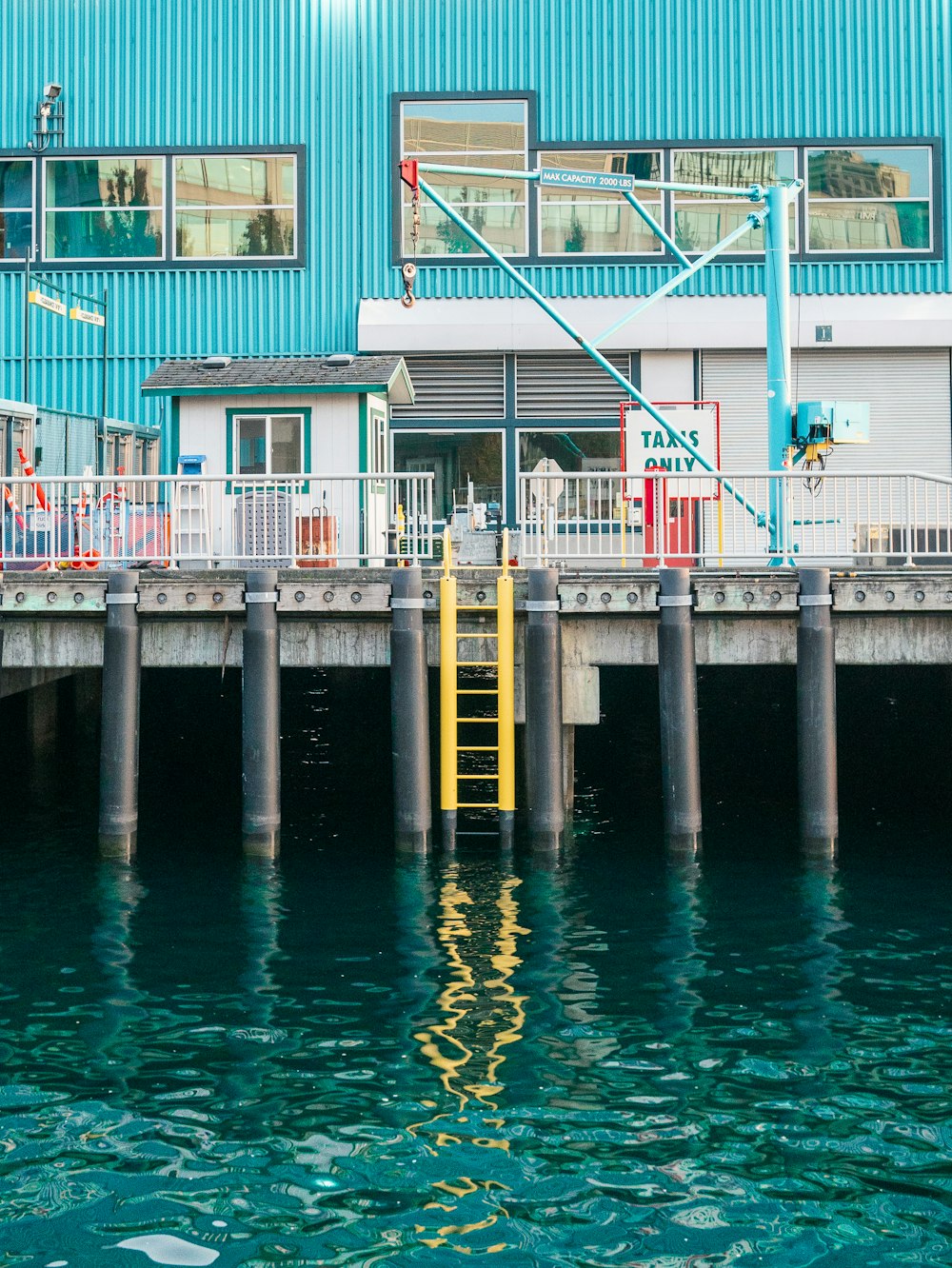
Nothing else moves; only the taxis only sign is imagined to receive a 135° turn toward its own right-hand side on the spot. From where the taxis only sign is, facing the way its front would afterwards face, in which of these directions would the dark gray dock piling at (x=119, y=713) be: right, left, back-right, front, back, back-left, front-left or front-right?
left

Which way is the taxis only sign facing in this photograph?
toward the camera

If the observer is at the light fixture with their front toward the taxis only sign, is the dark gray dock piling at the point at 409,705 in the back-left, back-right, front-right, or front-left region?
front-right

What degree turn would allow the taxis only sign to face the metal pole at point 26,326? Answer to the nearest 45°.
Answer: approximately 135° to its right

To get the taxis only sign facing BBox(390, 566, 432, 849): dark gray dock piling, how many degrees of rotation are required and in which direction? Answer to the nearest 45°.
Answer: approximately 45° to its right

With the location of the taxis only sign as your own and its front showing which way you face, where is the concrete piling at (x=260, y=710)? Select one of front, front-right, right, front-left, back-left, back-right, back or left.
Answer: front-right

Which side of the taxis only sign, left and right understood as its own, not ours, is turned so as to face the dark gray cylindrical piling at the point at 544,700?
front

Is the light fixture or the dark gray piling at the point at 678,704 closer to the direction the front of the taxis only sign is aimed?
the dark gray piling

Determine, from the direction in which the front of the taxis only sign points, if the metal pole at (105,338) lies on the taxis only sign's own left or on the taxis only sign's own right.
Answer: on the taxis only sign's own right

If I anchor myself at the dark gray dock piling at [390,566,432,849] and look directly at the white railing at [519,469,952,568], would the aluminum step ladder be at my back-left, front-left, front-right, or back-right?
back-left

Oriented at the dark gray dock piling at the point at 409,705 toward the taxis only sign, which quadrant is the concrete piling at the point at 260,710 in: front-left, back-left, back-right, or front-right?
back-left

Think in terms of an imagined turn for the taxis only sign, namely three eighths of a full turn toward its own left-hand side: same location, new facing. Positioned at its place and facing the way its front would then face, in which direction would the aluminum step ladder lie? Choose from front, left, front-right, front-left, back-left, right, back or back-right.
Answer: back

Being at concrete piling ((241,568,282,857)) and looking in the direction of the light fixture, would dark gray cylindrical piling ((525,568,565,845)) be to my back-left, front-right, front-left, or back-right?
back-right

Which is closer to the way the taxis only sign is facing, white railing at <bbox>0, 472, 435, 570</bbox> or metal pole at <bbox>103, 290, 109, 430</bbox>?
the white railing

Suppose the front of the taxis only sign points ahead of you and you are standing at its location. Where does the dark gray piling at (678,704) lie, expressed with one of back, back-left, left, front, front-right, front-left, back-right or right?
front
